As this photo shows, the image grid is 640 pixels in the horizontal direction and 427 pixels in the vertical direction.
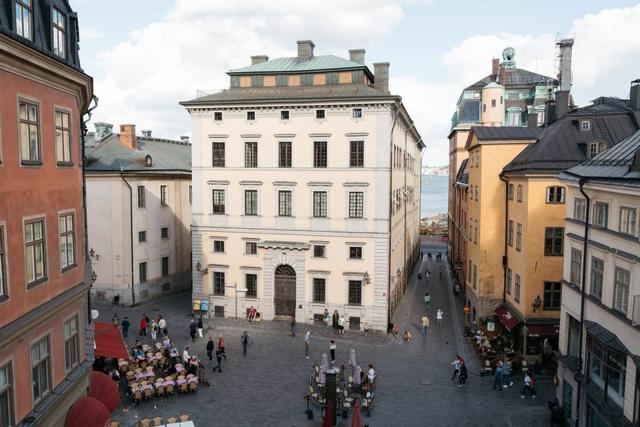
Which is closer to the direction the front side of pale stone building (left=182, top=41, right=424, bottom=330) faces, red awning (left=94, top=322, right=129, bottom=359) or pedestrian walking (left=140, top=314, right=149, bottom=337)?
the red awning

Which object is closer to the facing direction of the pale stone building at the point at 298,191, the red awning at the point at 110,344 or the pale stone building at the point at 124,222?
the red awning

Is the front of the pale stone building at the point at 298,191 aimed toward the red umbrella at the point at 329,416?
yes

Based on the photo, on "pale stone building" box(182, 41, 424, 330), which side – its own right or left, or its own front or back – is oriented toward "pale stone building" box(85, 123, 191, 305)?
right

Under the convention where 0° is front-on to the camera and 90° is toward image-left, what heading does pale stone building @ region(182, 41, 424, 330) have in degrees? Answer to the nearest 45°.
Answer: approximately 0°

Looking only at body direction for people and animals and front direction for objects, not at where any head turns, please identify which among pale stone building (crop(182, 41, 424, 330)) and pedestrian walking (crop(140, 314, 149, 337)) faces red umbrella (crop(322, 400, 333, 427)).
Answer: the pale stone building
